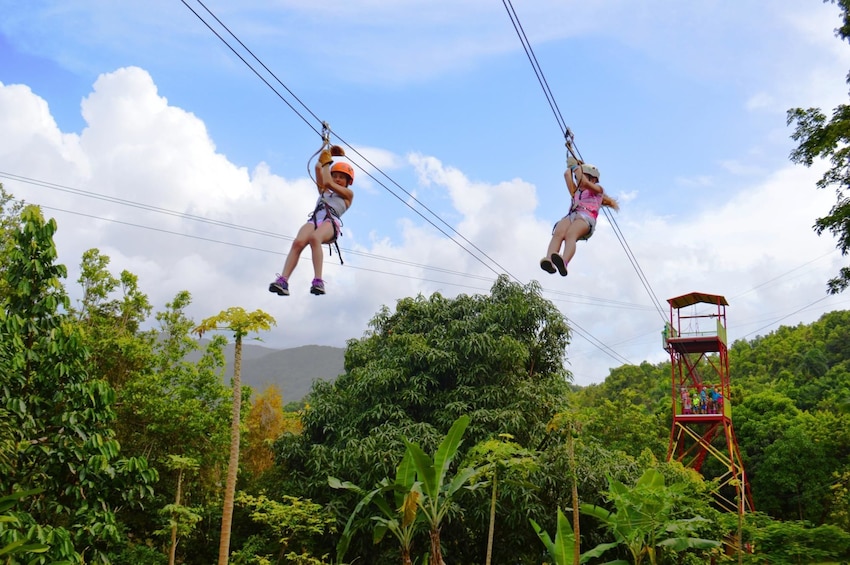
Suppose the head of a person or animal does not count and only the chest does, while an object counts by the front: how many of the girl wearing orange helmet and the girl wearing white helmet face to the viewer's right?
0

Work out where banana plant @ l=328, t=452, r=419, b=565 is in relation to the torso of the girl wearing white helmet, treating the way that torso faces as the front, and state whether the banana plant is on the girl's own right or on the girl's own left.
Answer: on the girl's own right

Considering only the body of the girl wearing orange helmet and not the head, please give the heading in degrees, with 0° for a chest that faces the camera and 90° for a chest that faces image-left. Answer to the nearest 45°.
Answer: approximately 45°

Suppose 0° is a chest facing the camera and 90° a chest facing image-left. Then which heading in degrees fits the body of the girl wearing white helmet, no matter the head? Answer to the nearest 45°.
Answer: approximately 45°

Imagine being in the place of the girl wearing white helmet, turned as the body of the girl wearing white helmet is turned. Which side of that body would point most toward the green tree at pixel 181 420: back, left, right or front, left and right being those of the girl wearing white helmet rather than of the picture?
right

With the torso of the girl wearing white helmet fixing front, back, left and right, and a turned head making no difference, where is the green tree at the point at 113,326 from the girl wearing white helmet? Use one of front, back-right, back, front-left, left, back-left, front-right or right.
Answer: right

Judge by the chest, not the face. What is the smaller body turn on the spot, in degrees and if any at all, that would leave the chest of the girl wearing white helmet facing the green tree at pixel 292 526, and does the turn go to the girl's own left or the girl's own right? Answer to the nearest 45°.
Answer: approximately 90° to the girl's own right
